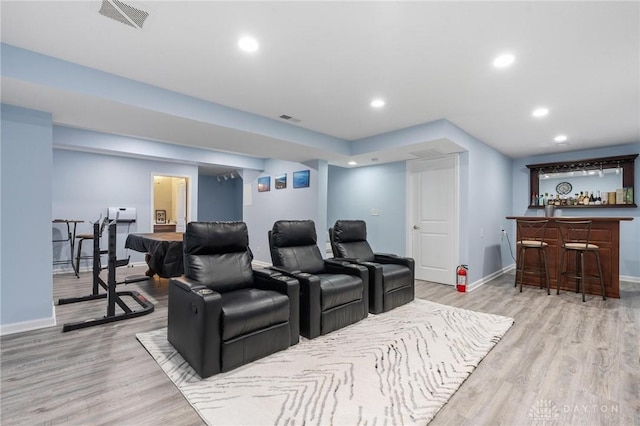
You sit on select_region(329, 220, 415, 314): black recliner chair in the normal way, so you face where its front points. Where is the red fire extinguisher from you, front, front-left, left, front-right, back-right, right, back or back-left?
left

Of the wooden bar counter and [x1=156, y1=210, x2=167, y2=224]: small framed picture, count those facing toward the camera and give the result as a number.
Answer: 2

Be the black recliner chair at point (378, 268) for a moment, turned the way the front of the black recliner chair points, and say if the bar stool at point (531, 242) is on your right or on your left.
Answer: on your left

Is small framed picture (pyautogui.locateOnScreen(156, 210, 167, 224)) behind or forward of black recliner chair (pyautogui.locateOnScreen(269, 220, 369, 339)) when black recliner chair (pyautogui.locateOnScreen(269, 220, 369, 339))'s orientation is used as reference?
behind

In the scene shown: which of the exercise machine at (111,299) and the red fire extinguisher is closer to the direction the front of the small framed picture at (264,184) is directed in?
the exercise machine

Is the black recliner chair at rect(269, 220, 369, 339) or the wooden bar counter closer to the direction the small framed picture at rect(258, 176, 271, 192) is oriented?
the black recliner chair

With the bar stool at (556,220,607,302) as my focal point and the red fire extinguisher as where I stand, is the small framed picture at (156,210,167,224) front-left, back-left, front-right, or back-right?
back-left

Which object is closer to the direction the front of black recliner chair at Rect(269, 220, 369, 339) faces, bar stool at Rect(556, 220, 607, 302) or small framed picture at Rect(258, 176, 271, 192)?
the bar stool

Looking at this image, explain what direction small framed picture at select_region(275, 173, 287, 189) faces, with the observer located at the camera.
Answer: facing the viewer and to the left of the viewer

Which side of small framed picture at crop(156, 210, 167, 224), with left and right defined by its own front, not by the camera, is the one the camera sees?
front

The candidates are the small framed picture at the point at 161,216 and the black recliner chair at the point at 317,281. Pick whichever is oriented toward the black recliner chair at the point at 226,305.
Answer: the small framed picture

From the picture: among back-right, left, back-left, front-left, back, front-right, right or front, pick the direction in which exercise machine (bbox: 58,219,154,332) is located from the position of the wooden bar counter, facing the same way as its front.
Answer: front-right

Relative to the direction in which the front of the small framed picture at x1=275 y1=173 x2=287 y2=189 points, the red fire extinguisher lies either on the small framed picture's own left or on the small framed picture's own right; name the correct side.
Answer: on the small framed picture's own left

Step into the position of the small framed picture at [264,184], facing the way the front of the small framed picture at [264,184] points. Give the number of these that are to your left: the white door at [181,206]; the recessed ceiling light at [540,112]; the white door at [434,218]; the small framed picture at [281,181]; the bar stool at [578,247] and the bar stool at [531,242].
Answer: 5
